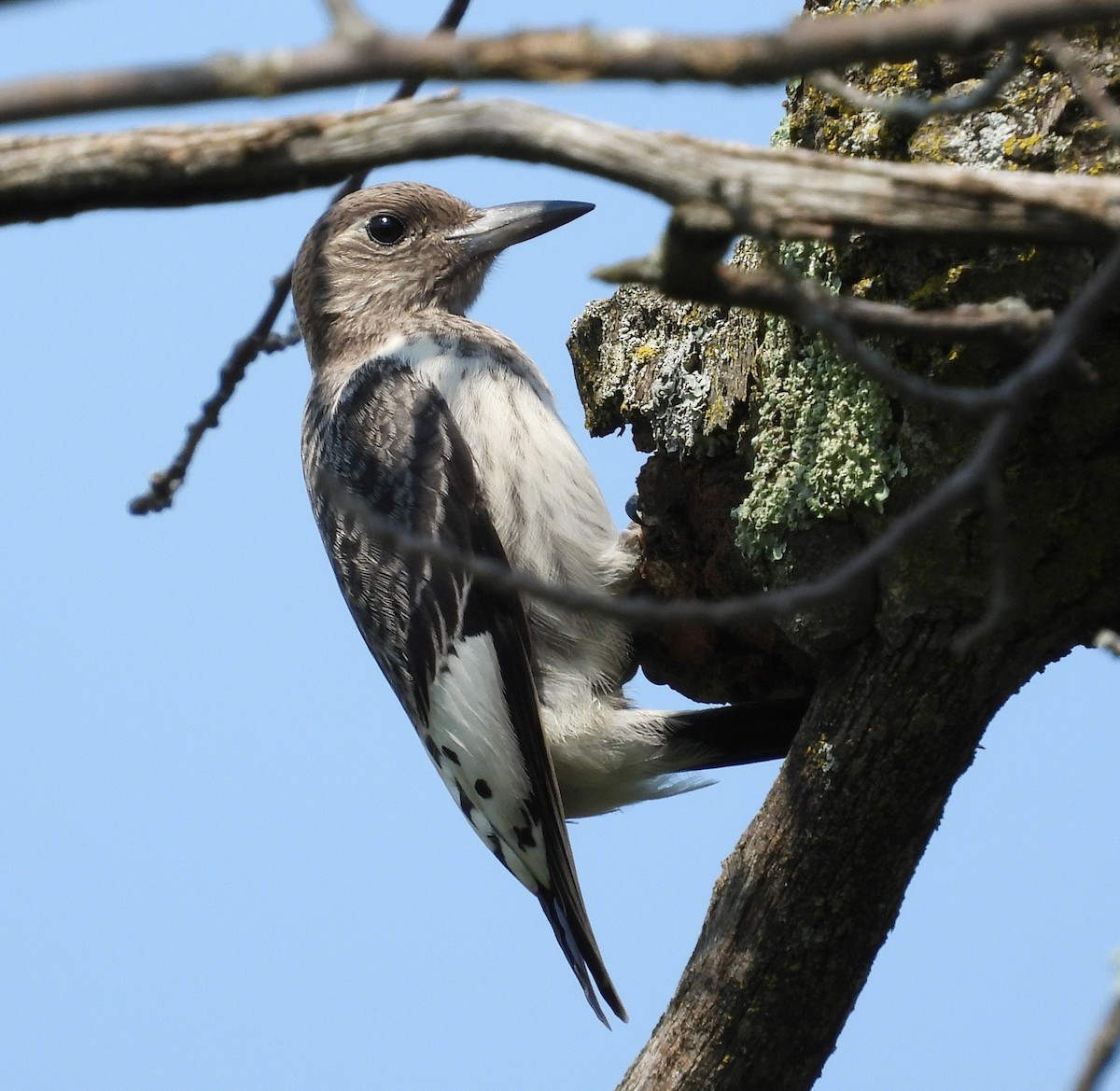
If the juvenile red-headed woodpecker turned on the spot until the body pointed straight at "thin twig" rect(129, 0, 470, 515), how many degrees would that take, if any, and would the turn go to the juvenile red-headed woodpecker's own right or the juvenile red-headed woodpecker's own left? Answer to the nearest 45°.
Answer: approximately 135° to the juvenile red-headed woodpecker's own right

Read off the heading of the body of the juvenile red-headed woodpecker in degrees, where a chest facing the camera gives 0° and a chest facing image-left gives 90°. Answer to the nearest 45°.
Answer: approximately 270°

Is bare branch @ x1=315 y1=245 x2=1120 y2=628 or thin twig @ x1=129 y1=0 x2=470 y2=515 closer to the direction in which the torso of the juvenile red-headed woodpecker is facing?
the bare branch

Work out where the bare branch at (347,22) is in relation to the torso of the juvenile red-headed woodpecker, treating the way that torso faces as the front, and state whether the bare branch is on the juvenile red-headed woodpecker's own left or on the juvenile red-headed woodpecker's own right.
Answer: on the juvenile red-headed woodpecker's own right
